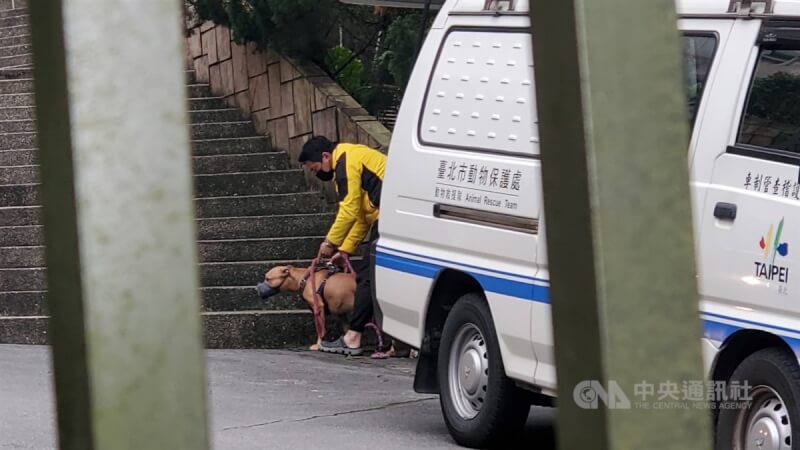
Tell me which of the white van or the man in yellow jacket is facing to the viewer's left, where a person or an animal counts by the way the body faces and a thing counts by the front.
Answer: the man in yellow jacket

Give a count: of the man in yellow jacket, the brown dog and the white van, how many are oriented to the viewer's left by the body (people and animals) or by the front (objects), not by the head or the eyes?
2

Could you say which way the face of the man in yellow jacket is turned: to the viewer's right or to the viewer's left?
to the viewer's left

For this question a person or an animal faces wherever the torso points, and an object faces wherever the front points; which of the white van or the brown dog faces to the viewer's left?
the brown dog

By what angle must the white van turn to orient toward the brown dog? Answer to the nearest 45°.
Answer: approximately 180°

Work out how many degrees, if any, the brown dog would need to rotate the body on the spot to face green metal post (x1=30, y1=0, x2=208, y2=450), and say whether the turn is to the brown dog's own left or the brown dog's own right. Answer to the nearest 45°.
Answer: approximately 90° to the brown dog's own left

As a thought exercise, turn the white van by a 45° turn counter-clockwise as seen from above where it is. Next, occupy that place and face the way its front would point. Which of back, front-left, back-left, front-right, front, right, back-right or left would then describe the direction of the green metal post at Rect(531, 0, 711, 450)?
right

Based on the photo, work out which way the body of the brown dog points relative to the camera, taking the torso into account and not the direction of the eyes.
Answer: to the viewer's left

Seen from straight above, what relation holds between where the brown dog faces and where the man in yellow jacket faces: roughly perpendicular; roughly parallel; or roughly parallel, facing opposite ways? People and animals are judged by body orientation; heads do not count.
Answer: roughly parallel

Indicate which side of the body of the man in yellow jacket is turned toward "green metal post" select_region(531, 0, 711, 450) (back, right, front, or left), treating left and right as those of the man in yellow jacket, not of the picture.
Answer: left

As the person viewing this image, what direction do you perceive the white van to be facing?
facing the viewer and to the right of the viewer

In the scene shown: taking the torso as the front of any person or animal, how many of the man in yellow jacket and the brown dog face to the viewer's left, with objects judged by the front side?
2

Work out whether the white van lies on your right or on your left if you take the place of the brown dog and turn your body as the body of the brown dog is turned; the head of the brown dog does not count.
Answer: on your left

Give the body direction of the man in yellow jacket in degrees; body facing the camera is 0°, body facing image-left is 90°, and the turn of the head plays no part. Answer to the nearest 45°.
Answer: approximately 90°
